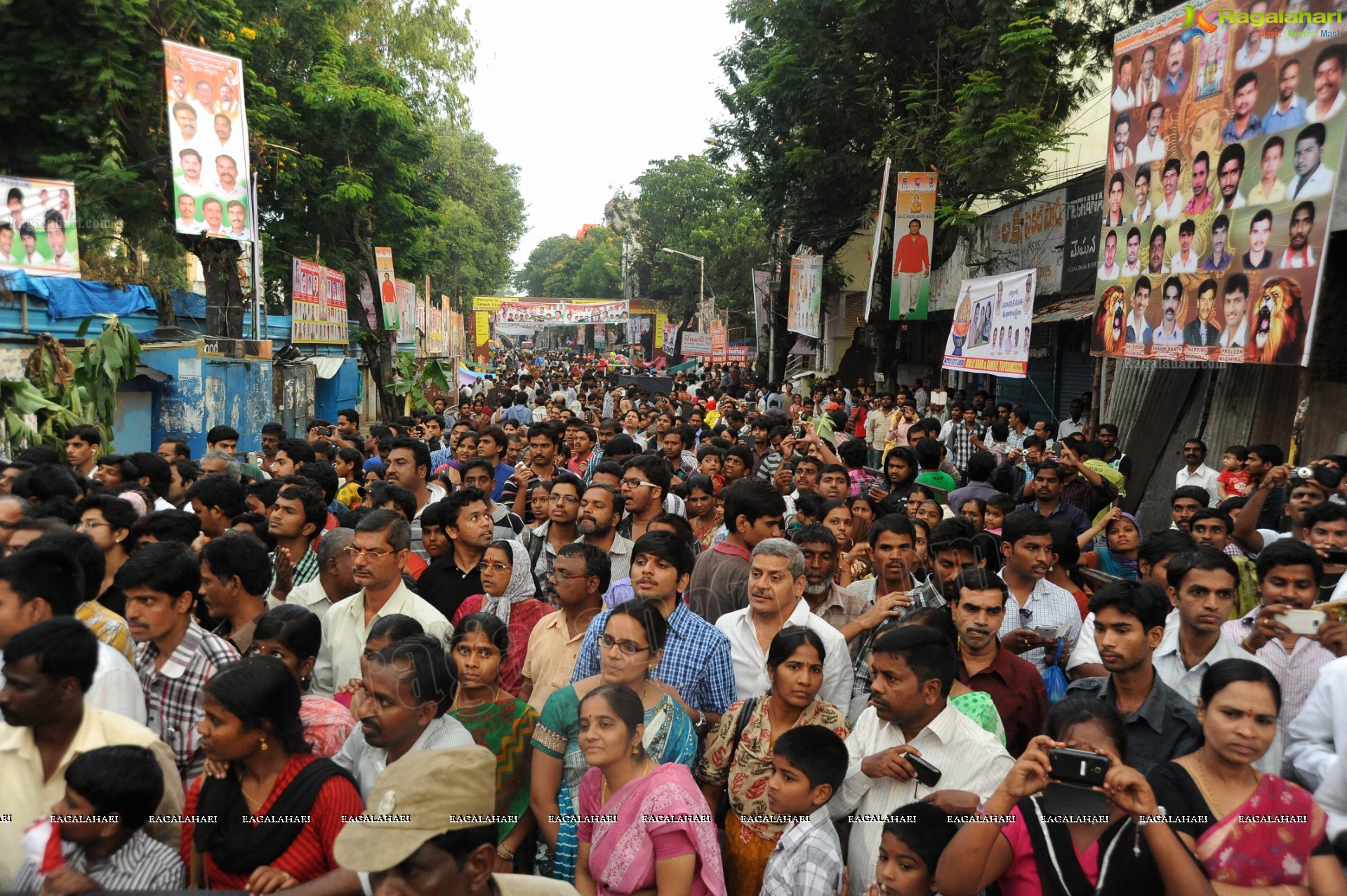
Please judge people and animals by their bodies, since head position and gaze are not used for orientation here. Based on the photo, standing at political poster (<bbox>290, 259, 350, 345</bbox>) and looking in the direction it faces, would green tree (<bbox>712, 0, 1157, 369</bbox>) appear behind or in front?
in front

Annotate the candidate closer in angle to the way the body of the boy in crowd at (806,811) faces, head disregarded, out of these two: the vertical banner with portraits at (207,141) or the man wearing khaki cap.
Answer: the man wearing khaki cap

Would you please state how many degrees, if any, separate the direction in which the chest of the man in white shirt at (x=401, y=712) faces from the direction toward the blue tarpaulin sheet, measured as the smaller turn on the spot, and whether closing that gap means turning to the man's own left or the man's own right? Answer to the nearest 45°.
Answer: approximately 135° to the man's own right

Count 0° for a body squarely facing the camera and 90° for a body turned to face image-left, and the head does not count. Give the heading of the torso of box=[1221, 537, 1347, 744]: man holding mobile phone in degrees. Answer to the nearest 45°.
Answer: approximately 0°

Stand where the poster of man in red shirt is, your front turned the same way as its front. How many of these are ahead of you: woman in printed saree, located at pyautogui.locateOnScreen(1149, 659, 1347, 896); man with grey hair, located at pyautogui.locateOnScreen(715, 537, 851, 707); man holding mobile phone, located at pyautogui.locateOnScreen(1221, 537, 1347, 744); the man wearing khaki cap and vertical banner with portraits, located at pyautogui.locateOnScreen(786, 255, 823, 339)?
4

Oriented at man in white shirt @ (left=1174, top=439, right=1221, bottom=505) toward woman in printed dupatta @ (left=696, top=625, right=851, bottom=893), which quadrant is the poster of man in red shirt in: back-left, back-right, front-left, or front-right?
back-right

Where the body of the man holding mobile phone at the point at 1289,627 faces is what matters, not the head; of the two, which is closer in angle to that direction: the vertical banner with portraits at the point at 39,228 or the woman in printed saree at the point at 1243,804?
the woman in printed saree

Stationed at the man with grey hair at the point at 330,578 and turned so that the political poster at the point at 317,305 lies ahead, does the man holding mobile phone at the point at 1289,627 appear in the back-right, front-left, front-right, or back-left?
back-right

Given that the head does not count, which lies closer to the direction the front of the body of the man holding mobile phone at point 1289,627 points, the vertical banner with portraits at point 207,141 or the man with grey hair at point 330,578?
the man with grey hair

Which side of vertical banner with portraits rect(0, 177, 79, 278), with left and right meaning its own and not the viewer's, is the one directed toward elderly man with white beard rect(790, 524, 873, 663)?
front
